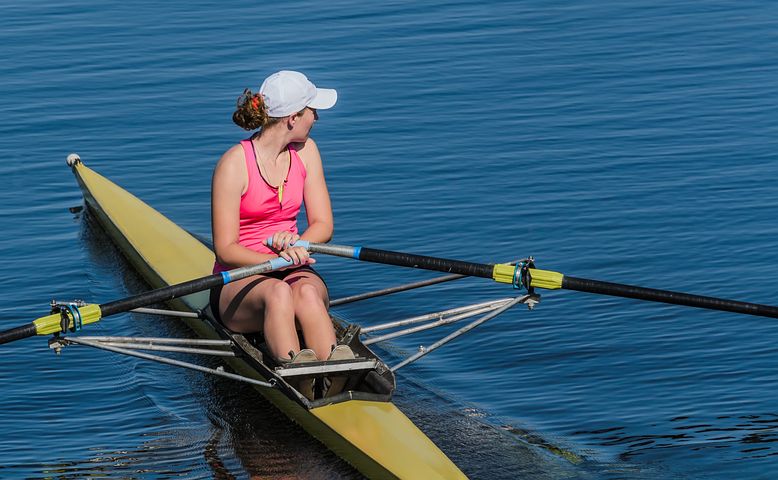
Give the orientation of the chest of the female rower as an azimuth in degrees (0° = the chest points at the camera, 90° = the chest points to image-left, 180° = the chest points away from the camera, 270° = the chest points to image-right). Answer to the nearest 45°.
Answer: approximately 315°

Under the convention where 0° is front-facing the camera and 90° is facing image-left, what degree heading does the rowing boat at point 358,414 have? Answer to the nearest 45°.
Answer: approximately 135°
